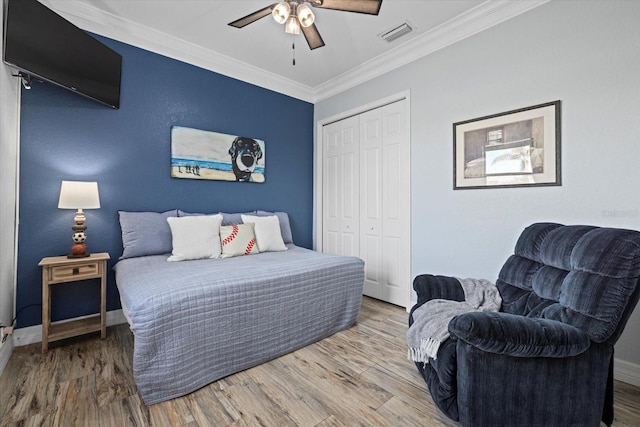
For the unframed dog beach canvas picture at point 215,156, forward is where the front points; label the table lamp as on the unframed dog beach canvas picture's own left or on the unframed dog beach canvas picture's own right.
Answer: on the unframed dog beach canvas picture's own right

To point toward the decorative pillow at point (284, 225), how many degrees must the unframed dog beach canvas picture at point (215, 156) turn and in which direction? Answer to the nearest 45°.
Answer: approximately 45° to its left

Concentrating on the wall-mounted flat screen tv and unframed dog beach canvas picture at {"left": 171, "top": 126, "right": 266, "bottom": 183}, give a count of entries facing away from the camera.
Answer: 0

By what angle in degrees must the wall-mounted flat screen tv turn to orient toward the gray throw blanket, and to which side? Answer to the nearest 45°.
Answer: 0° — it already faces it

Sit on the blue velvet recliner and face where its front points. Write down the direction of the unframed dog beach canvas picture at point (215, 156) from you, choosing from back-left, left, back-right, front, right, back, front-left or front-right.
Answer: front-right

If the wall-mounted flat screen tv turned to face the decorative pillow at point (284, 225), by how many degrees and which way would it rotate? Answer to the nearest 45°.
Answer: approximately 45° to its left

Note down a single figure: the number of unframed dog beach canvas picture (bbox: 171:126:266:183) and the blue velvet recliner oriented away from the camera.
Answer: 0

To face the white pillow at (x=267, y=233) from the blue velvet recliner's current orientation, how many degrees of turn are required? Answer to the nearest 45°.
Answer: approximately 45° to its right

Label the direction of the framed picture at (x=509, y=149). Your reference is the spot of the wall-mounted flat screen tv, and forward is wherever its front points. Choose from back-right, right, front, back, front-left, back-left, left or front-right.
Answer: front

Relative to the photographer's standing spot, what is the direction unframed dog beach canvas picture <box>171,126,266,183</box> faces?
facing the viewer and to the right of the viewer

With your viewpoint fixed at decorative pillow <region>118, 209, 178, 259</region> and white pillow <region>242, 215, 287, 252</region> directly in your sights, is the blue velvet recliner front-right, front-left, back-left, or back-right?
front-right

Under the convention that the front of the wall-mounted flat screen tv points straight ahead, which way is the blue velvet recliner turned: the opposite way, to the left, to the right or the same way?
the opposite way

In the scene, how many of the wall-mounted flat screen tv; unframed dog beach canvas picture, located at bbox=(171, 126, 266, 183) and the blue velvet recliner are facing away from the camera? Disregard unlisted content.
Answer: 0
